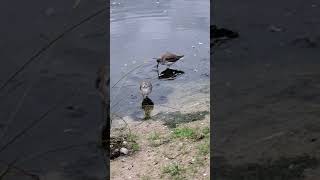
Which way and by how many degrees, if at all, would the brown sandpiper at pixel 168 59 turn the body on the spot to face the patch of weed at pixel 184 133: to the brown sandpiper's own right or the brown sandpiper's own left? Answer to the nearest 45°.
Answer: approximately 90° to the brown sandpiper's own left

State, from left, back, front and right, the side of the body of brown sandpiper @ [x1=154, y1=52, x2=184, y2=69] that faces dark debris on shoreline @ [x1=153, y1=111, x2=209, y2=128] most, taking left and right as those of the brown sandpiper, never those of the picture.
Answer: left

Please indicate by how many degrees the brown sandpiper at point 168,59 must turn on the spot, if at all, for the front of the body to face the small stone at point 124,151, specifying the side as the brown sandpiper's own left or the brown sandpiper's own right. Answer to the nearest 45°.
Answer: approximately 90° to the brown sandpiper's own left

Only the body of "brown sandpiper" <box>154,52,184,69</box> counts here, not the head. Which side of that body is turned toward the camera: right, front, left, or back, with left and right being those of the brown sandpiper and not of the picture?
left
